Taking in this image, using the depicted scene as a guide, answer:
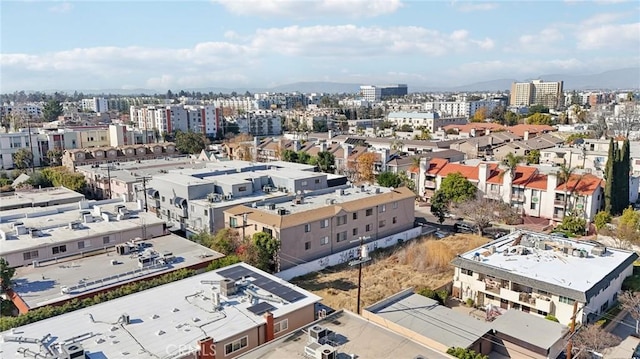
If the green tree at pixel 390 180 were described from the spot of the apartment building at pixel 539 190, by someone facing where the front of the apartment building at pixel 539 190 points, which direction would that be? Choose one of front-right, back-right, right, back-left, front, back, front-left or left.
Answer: front-right

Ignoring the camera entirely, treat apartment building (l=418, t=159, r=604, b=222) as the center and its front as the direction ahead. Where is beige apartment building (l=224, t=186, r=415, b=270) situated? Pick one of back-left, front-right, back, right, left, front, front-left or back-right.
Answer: front

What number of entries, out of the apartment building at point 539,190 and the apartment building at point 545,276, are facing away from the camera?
0

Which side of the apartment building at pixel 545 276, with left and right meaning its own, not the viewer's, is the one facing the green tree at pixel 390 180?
right

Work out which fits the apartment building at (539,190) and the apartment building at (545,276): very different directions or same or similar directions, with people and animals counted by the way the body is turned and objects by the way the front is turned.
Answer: same or similar directions

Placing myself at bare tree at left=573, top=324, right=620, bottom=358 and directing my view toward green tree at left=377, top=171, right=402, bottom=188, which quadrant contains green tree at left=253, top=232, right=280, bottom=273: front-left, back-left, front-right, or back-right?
front-left

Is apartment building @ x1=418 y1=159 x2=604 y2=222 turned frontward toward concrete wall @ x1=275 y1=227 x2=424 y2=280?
yes

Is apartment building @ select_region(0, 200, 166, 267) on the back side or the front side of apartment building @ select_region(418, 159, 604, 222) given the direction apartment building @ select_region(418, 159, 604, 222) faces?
on the front side

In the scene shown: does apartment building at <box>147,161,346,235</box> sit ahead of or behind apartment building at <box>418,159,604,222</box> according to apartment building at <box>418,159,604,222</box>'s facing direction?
ahead

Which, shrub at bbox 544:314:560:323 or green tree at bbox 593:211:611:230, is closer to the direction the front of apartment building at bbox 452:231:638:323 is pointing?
the shrub

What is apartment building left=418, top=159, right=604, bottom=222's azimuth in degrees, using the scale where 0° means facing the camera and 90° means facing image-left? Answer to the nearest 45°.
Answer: approximately 45°
